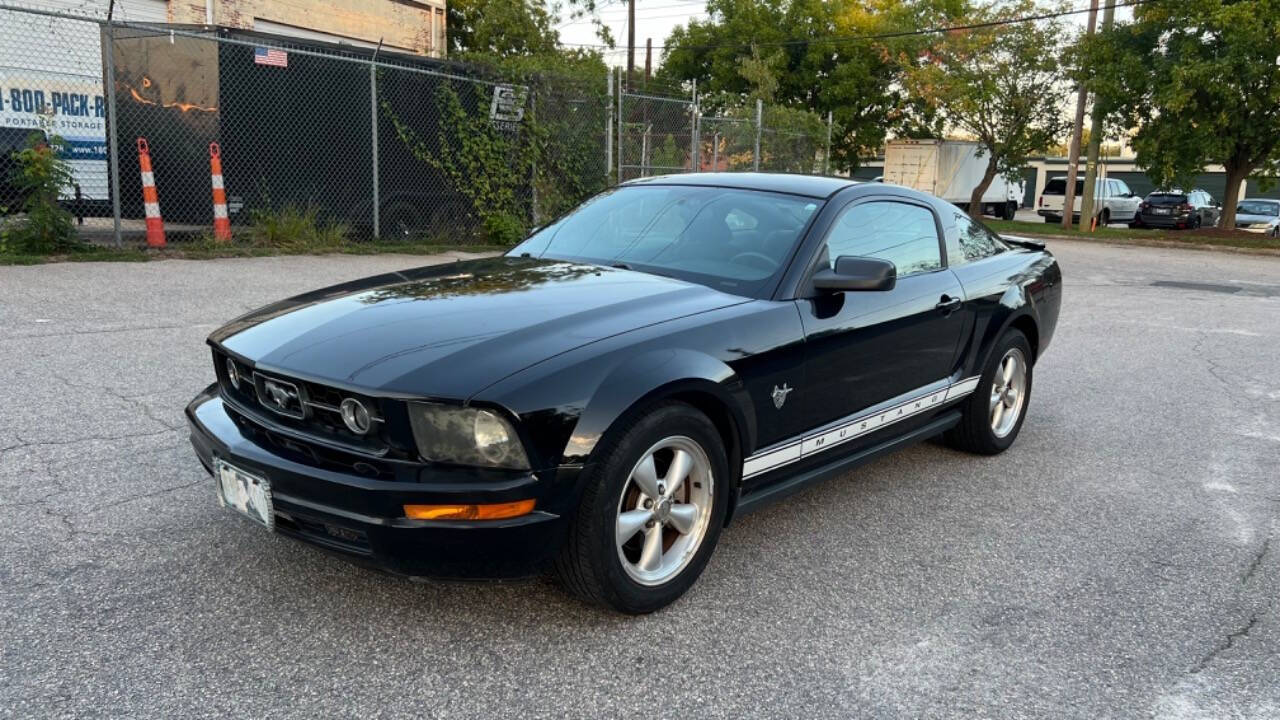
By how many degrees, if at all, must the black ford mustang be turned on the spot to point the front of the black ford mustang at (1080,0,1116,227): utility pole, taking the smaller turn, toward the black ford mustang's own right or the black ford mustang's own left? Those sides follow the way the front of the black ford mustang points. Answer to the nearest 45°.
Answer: approximately 180°

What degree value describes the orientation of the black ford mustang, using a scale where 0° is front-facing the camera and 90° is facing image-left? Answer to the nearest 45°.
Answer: approximately 45°

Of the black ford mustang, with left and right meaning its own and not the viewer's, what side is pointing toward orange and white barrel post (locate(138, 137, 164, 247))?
right

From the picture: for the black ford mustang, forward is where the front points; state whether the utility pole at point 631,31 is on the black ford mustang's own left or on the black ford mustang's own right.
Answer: on the black ford mustang's own right

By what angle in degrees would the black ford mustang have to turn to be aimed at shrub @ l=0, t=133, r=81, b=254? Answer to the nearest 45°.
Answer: approximately 90° to its right

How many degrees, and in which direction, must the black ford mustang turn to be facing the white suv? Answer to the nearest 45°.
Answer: approximately 180°

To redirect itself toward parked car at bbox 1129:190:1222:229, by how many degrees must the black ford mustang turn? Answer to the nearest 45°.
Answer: approximately 180°

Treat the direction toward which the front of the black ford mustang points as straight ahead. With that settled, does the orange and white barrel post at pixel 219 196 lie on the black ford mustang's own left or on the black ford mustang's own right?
on the black ford mustang's own right

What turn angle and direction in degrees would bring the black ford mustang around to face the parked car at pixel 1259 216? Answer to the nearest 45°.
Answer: approximately 180°
